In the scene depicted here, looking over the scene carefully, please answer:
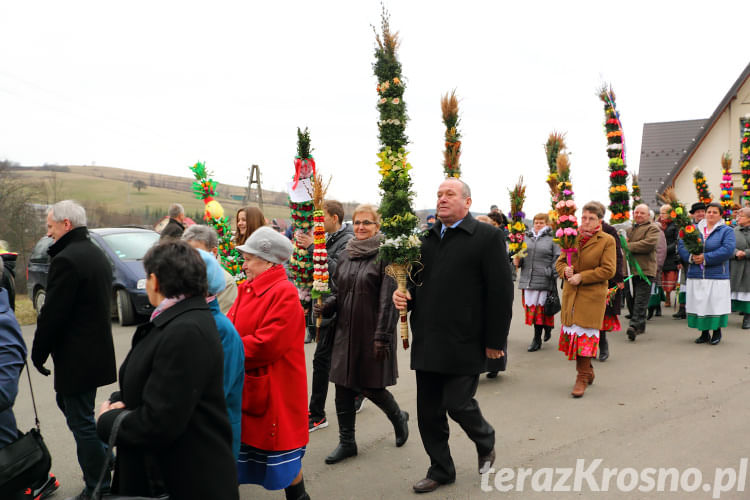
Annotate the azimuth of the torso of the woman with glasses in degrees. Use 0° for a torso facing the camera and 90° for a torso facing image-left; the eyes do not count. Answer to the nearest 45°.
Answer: approximately 45°

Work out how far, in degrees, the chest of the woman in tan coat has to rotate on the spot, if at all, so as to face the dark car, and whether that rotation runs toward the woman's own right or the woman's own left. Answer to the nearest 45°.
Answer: approximately 45° to the woman's own right

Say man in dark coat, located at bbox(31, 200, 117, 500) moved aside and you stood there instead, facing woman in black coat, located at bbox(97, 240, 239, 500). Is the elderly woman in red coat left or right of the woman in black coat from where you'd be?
left

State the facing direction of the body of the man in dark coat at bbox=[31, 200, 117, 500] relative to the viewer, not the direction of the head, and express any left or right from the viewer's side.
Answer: facing away from the viewer and to the left of the viewer
